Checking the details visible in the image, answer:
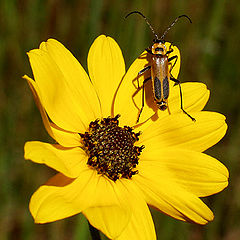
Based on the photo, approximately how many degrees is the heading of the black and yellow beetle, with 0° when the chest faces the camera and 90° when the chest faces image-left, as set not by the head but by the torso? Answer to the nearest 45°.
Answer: approximately 180°
